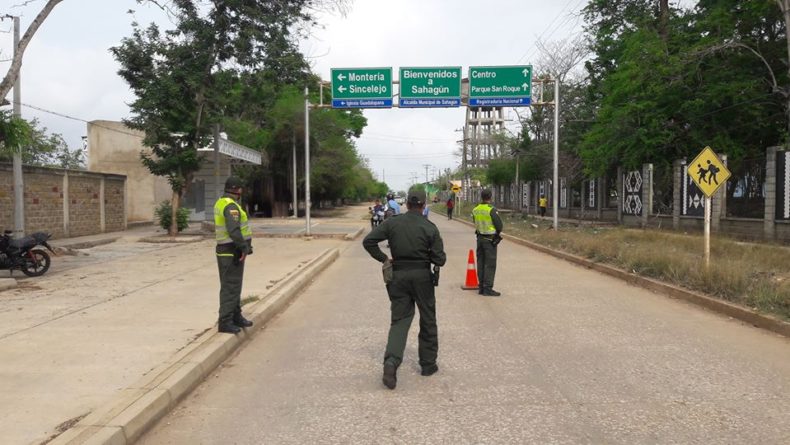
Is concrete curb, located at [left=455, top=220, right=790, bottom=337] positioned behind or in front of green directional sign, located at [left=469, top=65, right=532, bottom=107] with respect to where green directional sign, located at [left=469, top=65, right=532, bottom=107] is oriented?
in front

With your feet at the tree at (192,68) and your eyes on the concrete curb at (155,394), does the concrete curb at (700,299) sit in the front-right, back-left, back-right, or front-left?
front-left

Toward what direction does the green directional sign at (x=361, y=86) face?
toward the camera

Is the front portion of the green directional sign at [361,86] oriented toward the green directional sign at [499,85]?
no

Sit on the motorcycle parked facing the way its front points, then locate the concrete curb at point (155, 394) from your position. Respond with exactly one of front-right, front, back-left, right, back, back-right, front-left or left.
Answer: left

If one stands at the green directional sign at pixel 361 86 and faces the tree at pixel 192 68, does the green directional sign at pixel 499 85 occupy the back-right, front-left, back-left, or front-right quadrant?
back-left

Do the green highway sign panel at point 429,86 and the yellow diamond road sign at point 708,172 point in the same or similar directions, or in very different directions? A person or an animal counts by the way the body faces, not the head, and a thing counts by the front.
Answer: same or similar directions

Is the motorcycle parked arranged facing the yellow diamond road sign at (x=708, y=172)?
no

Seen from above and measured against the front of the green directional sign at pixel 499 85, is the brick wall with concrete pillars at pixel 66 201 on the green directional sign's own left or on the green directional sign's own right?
on the green directional sign's own right

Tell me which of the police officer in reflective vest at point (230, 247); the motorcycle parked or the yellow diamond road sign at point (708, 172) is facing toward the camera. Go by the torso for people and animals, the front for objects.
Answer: the yellow diamond road sign

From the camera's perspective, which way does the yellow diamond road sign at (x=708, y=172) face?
toward the camera

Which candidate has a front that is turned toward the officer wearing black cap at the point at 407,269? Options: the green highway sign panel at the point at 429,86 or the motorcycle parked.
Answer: the green highway sign panel

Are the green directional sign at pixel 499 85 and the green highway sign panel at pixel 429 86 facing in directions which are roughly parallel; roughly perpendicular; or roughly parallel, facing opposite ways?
roughly parallel

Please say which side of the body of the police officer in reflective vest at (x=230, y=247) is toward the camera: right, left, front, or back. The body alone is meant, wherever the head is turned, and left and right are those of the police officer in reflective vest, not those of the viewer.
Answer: right

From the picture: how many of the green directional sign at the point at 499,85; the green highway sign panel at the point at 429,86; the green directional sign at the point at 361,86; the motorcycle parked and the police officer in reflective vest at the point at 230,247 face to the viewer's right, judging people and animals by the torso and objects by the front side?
1

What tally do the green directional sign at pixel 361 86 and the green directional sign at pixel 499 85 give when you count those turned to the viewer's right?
0
